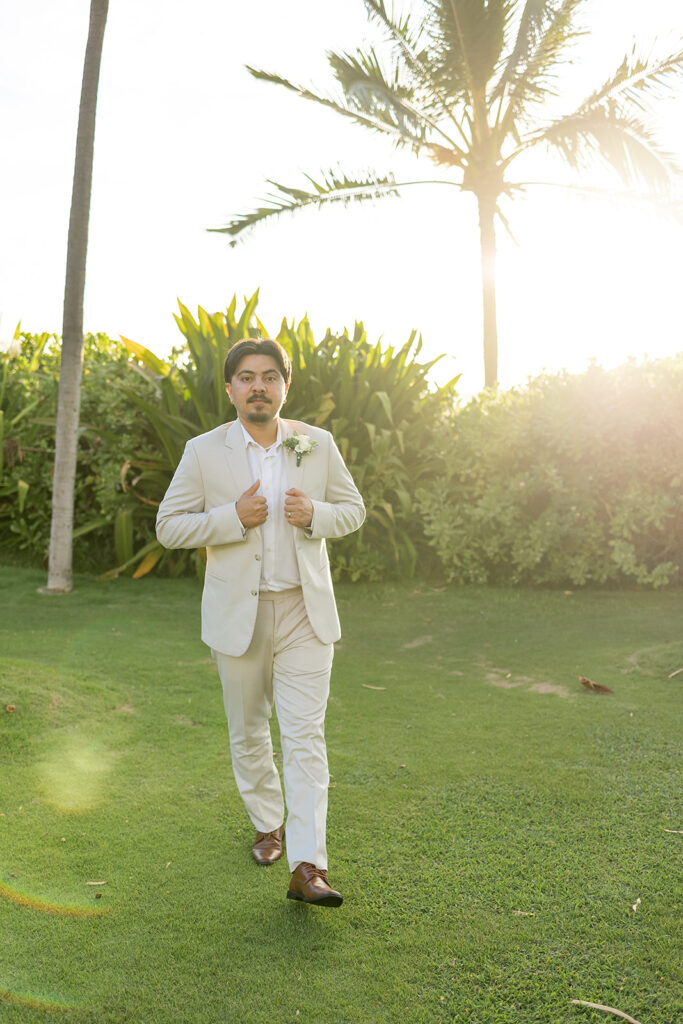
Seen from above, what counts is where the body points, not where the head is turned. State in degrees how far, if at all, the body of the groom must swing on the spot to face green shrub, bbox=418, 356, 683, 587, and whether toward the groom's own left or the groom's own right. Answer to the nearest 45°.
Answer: approximately 135° to the groom's own left

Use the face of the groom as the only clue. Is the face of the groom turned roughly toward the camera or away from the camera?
toward the camera

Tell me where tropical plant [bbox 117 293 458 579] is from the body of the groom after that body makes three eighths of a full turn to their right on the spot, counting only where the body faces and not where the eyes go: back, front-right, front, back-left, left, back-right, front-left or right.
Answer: front-right

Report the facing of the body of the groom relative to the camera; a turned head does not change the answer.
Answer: toward the camera

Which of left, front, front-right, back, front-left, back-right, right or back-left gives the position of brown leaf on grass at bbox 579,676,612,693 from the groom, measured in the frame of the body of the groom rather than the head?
back-left

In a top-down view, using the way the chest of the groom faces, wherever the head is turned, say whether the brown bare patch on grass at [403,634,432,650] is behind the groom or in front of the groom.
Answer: behind

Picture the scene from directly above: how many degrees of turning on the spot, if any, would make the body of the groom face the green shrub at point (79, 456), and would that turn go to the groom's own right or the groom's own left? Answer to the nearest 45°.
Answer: approximately 180°
